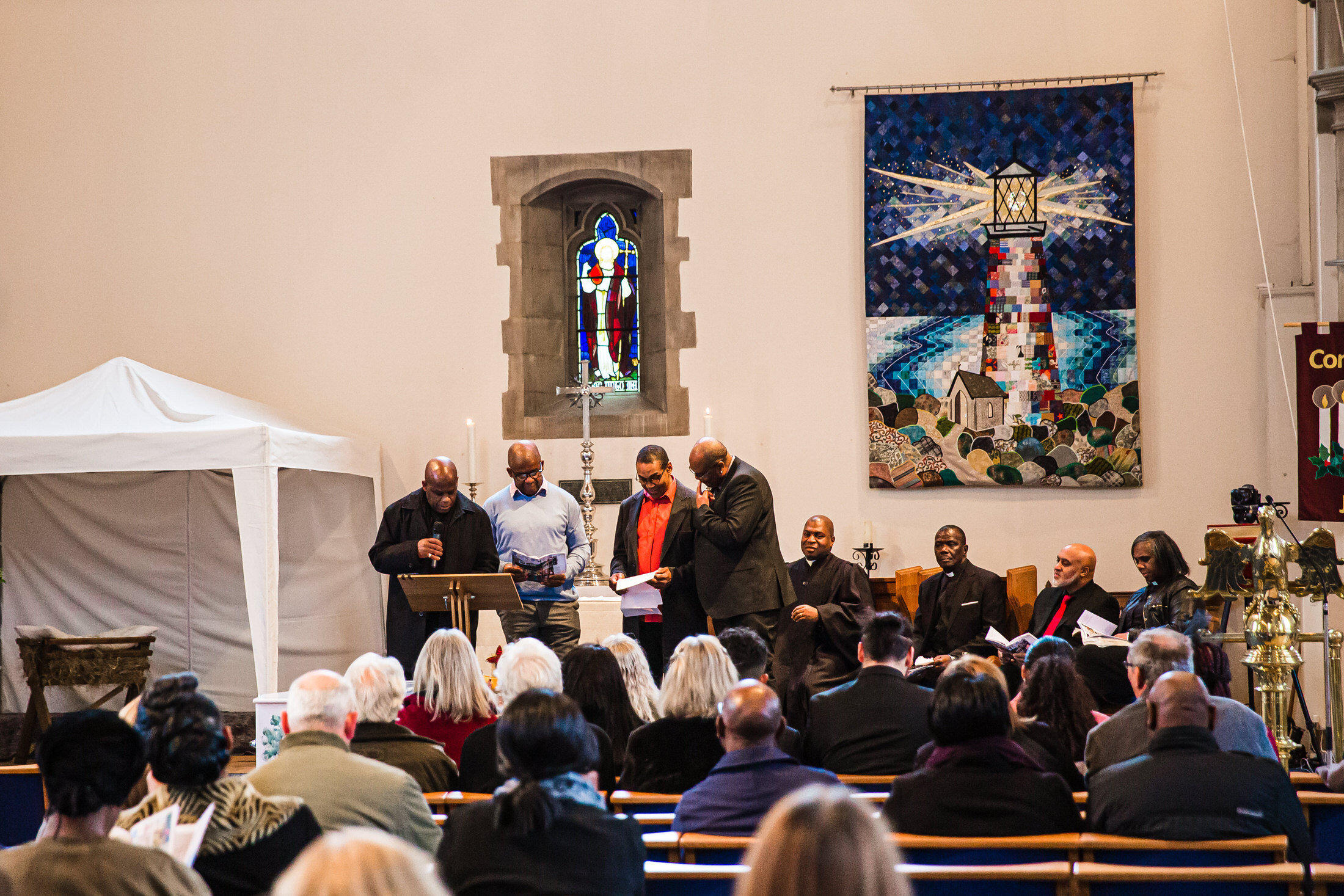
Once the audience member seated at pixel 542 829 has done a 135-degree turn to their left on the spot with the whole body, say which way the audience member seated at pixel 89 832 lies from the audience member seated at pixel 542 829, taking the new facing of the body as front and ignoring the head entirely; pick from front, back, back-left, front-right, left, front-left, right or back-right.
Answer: front-right

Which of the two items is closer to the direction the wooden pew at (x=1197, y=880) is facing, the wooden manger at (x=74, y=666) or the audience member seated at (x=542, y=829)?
the wooden manger

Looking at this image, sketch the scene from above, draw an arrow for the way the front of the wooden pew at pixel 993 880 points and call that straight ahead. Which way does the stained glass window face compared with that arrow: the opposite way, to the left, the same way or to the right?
the opposite way

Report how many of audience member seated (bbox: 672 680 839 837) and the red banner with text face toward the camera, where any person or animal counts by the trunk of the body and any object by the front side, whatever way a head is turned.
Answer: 1

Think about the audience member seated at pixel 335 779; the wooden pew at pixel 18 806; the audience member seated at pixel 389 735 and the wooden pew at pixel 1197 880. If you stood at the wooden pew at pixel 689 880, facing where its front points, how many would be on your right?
1

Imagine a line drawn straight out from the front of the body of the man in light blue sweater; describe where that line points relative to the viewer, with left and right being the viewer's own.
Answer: facing the viewer

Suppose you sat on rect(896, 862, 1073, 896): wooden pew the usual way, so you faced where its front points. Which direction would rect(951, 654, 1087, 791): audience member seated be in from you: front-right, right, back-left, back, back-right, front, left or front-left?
front

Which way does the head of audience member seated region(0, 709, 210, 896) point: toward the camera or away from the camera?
away from the camera

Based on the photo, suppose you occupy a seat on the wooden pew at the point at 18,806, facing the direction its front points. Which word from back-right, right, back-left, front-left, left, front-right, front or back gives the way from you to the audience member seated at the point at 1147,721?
back-right

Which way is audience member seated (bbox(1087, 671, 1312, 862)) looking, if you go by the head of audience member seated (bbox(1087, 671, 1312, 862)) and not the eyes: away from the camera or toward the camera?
away from the camera

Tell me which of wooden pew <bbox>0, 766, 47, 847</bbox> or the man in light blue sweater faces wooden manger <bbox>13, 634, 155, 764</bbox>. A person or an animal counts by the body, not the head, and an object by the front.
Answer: the wooden pew

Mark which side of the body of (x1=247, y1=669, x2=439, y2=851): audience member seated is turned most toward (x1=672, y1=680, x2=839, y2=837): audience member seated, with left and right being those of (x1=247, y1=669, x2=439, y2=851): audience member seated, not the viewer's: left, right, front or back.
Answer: right

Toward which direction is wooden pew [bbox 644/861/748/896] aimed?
away from the camera

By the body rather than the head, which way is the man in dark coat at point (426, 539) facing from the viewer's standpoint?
toward the camera

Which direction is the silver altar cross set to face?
toward the camera

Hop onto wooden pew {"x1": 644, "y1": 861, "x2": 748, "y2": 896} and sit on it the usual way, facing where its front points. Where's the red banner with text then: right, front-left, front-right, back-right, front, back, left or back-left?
front-right

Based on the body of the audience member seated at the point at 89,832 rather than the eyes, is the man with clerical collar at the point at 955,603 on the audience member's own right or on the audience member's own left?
on the audience member's own right

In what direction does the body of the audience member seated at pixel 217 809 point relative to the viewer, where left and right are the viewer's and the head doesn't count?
facing away from the viewer

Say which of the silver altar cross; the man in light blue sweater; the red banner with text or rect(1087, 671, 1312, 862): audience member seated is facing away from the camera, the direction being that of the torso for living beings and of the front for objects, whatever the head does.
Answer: the audience member seated

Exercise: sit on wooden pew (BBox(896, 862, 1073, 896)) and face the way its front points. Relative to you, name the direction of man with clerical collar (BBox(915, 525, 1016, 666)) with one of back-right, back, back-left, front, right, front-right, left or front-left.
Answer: front

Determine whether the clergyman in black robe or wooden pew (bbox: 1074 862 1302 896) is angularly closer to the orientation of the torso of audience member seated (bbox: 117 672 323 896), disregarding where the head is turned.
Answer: the clergyman in black robe
